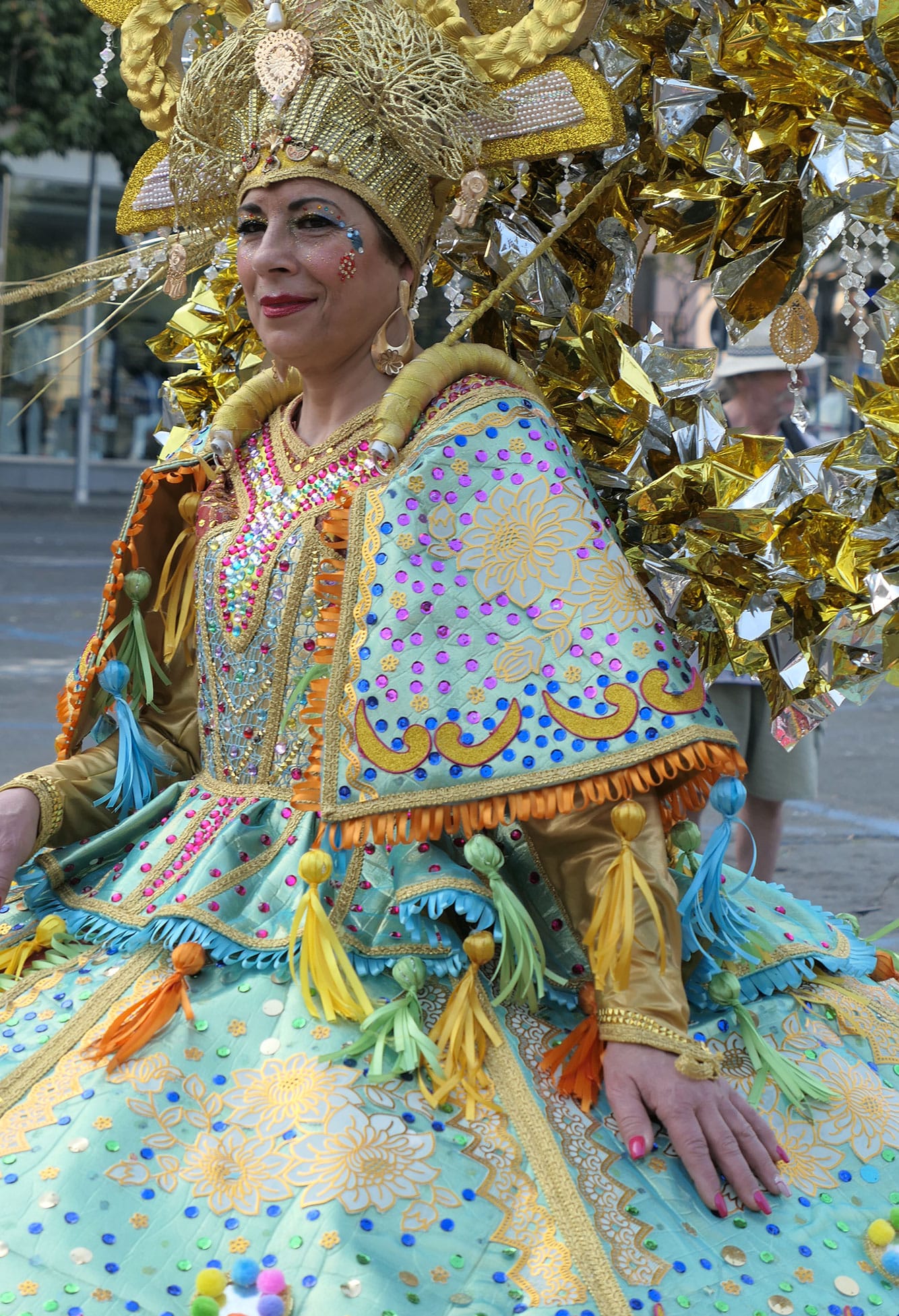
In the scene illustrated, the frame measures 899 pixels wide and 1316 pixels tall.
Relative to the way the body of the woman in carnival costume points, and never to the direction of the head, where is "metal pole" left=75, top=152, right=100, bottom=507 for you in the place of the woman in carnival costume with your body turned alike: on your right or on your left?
on your right

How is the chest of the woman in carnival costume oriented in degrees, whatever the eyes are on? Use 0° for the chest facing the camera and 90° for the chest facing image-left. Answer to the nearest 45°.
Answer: approximately 45°
